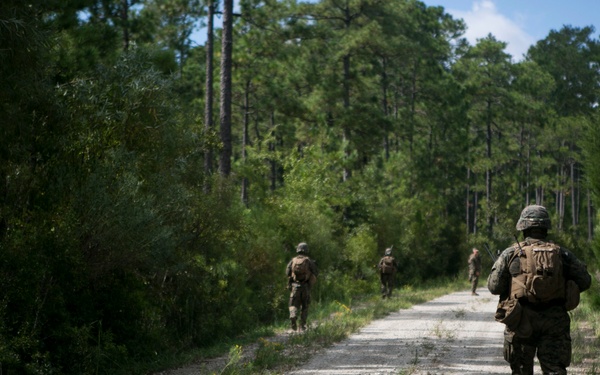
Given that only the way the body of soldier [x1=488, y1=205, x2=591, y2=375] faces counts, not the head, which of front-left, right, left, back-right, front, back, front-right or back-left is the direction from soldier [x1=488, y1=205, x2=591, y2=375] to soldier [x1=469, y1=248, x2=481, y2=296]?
front

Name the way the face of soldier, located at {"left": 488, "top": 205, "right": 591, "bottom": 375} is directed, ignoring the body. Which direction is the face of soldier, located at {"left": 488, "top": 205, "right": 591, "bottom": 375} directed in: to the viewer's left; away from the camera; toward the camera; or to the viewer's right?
away from the camera

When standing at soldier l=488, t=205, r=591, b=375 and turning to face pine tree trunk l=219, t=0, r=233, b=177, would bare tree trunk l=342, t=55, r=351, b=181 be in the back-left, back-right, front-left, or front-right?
front-right

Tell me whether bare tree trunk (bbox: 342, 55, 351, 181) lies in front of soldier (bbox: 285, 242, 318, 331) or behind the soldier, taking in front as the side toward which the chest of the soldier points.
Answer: in front

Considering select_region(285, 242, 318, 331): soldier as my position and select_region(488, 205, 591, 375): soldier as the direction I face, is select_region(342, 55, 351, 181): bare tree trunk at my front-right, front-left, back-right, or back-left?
back-left

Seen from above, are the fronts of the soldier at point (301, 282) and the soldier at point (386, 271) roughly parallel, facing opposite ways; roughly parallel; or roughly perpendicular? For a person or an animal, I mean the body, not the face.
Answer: roughly parallel

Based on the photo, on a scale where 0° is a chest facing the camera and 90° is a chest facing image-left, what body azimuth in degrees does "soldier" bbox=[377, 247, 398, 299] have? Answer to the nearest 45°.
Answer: approximately 180°

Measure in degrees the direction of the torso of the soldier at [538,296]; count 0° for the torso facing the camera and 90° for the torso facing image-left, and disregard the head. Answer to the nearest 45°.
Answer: approximately 180°

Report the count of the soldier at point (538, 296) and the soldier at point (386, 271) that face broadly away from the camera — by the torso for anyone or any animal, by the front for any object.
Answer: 2

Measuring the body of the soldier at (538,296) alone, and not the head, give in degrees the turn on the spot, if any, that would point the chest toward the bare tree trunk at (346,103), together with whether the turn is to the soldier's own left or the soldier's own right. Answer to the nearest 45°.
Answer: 0° — they already face it

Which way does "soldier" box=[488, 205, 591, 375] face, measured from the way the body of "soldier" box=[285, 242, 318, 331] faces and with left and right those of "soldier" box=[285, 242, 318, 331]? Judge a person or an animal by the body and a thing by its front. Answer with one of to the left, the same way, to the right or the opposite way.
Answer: the same way

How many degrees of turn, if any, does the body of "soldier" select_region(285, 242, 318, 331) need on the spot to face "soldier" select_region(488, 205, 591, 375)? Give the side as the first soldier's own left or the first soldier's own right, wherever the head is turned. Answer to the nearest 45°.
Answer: approximately 180°

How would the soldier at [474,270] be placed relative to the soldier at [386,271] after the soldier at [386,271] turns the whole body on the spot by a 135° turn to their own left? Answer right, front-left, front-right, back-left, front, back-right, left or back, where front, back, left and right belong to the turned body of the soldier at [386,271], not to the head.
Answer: back

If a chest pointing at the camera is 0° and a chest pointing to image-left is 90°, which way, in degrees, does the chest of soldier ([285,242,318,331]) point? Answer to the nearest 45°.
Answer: approximately 180°

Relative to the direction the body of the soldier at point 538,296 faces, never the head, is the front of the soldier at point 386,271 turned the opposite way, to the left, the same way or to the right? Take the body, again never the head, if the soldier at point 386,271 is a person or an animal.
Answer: the same way
